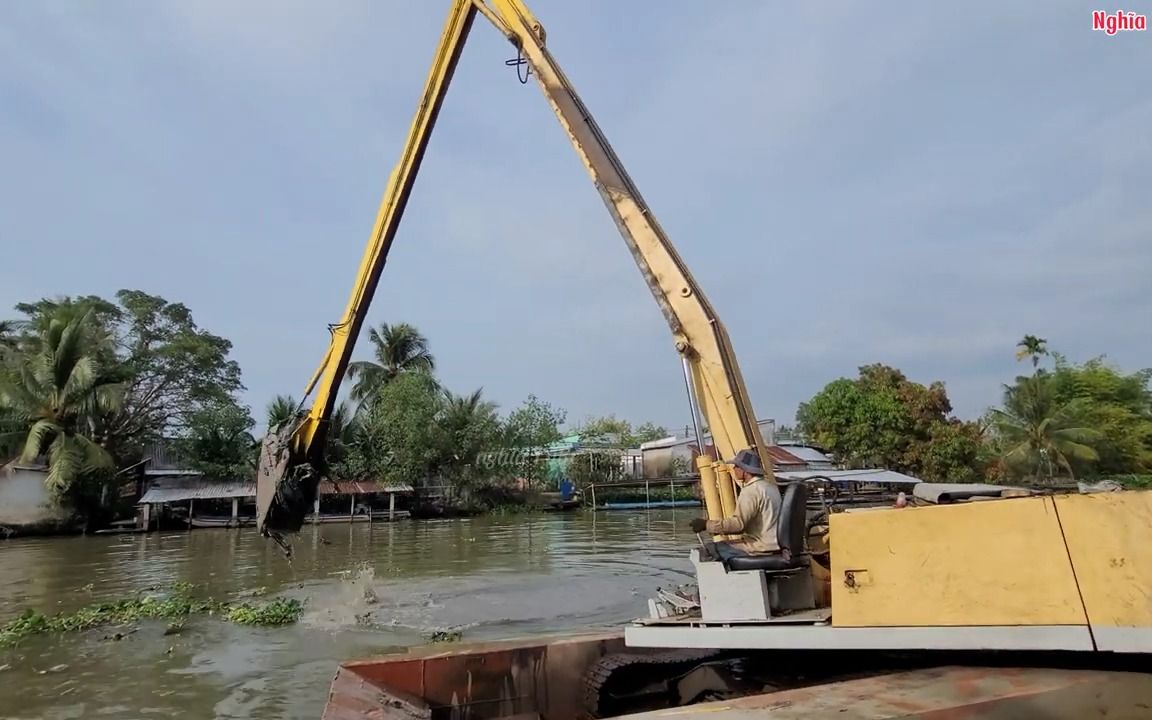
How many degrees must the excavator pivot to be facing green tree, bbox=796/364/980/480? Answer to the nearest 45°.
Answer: approximately 90° to its right

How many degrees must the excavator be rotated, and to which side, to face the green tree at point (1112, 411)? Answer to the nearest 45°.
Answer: approximately 135° to its right

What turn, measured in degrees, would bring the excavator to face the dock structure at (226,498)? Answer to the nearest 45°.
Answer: approximately 45° to its right

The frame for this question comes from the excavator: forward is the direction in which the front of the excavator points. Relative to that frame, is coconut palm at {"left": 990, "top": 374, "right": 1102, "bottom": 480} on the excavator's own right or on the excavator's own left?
on the excavator's own right

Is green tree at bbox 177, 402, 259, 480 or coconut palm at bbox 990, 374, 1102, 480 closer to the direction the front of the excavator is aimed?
the green tree

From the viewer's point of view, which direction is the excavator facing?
to the viewer's left

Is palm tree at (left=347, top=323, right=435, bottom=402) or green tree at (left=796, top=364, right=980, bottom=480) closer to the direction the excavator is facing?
the palm tree

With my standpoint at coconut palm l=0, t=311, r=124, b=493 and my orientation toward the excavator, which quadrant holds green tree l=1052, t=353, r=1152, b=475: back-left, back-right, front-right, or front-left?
front-left

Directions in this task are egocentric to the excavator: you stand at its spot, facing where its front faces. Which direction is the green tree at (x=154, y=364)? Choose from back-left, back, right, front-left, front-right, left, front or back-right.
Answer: front-right
